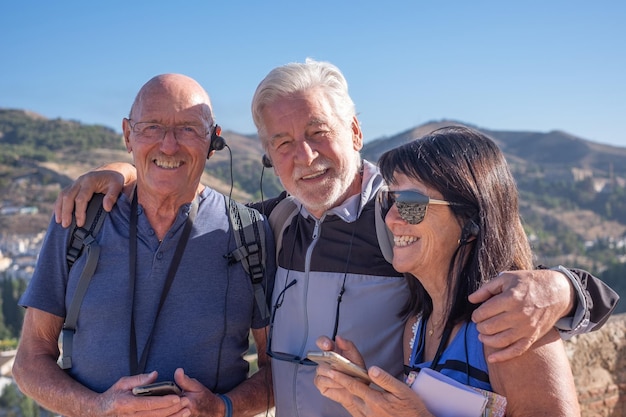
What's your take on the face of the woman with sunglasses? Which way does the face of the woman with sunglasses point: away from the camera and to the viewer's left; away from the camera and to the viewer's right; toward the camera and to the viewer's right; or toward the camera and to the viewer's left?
toward the camera and to the viewer's left
